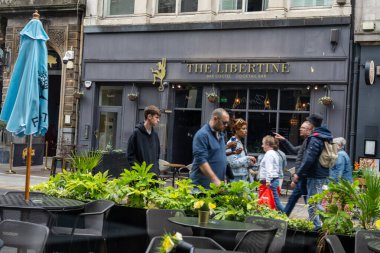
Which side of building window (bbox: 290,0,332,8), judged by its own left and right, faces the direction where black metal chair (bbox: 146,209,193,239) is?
front

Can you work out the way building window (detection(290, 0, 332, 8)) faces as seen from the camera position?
facing the viewer

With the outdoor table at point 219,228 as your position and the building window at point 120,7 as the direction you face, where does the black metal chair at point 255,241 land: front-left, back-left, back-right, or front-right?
back-right

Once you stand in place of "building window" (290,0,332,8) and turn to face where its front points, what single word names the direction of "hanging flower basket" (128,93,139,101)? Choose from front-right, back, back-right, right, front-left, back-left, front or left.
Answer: right

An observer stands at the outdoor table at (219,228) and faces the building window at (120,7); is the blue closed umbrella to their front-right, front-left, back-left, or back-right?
front-left

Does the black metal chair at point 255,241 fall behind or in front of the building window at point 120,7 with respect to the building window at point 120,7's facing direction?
in front

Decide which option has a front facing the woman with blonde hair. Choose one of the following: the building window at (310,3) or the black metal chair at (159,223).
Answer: the building window

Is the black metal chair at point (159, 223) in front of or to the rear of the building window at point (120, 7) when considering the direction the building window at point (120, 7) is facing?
in front
